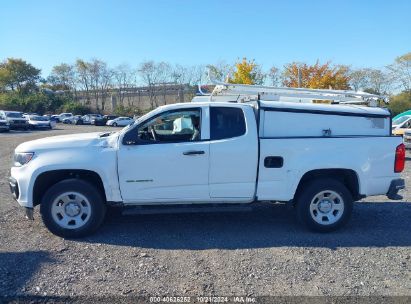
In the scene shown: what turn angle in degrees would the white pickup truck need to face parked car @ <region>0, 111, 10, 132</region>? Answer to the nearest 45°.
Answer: approximately 45° to its right

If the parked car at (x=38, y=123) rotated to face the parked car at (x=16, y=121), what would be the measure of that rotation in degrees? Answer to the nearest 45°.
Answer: approximately 135° to its right

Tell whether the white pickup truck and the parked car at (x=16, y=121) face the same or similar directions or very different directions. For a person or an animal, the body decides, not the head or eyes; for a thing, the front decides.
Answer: very different directions

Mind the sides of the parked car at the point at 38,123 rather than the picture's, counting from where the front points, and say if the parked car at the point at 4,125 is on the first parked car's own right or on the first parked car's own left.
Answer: on the first parked car's own right

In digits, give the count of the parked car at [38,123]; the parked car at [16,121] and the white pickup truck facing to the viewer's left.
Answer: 1

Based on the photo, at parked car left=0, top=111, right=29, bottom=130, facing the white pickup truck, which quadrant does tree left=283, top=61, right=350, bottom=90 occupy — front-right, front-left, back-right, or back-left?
front-left

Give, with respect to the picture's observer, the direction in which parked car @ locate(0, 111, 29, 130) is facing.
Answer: facing the viewer and to the right of the viewer

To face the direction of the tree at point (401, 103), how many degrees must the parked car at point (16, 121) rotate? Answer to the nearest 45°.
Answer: approximately 45° to its left

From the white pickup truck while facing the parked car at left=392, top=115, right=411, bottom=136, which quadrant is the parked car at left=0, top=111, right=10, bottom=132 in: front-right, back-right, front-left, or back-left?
front-left

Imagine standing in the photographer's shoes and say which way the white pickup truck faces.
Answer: facing to the left of the viewer
